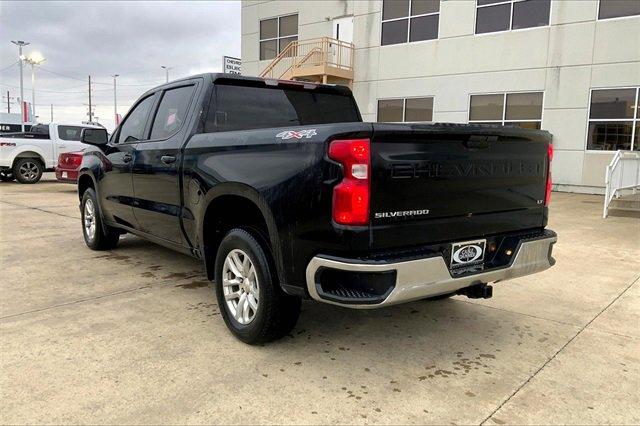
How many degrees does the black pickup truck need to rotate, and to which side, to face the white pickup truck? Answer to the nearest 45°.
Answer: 0° — it already faces it

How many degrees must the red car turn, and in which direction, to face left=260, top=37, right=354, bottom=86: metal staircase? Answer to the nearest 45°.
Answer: approximately 45° to its right

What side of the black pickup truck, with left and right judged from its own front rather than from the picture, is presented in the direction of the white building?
right

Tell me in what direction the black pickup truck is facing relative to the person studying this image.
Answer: facing away from the viewer and to the left of the viewer

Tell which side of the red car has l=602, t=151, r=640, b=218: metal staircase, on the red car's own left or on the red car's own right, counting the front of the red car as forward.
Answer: on the red car's own right

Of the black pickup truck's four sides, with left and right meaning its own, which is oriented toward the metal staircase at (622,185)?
right

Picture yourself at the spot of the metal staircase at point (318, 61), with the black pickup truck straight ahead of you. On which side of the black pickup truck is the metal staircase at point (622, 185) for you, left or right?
left

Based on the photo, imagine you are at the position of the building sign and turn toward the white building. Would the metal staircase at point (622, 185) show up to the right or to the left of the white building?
right

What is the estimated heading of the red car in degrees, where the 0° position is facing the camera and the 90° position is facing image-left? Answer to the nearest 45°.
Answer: approximately 225°

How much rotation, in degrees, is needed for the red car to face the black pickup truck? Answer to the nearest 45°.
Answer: approximately 135° to its right
